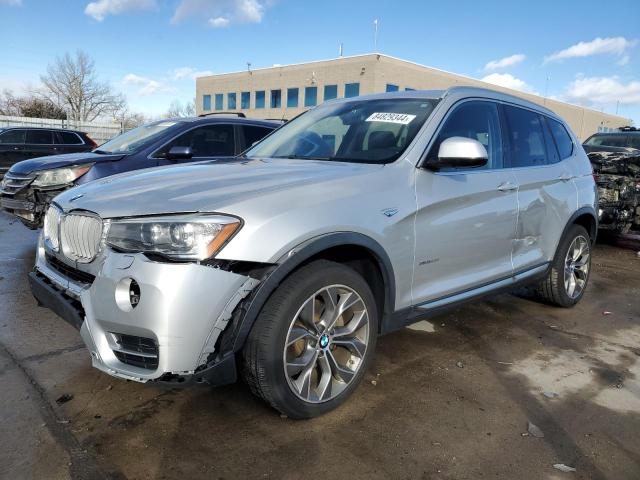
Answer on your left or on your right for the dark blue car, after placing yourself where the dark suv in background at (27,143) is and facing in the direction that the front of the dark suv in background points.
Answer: on your left

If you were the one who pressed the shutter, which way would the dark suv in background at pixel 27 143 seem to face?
facing to the left of the viewer

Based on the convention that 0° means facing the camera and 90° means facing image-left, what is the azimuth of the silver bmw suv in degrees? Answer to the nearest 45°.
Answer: approximately 45°

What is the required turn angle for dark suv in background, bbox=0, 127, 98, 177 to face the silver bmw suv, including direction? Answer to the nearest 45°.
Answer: approximately 90° to its left

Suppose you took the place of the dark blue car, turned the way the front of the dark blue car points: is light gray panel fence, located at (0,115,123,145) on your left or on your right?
on your right

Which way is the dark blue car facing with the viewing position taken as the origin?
facing the viewer and to the left of the viewer

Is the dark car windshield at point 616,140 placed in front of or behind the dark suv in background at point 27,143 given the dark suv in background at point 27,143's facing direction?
behind

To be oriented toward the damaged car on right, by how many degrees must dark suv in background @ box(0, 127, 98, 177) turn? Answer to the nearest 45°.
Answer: approximately 135° to its left

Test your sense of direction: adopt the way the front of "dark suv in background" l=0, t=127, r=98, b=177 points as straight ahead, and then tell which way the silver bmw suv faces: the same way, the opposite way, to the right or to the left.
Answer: the same way

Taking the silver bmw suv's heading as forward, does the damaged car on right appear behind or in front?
behind

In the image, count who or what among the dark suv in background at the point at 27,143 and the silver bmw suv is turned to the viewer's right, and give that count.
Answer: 0
